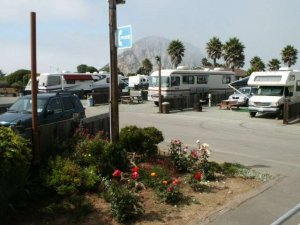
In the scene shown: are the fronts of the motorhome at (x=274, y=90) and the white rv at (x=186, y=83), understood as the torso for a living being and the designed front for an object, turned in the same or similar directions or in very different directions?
same or similar directions

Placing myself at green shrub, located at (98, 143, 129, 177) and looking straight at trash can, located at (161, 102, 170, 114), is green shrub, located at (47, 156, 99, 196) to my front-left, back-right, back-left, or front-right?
back-left

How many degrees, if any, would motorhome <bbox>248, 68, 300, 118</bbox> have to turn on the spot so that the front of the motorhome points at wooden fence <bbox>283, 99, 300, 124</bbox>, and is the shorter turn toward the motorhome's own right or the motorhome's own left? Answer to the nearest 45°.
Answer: approximately 90° to the motorhome's own left

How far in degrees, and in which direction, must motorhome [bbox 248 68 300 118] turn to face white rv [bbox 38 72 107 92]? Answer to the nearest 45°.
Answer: approximately 90° to its right

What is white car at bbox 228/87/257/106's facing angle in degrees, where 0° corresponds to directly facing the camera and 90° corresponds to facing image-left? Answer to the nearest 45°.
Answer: approximately 45°

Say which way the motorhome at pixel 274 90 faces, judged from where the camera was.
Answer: facing the viewer and to the left of the viewer

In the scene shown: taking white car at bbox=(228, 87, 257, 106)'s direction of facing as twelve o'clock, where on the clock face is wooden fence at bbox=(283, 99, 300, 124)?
The wooden fence is roughly at 10 o'clock from the white car.

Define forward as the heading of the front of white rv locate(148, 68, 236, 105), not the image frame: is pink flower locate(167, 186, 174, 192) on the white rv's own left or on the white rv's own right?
on the white rv's own left

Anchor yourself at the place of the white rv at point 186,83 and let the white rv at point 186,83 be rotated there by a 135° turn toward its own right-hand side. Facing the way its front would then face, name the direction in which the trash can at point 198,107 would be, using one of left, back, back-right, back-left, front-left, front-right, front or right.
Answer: back
